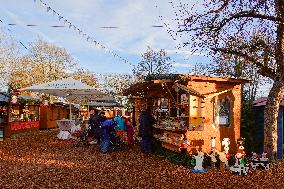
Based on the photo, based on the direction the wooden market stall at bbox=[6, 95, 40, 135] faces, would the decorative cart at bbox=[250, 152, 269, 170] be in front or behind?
in front

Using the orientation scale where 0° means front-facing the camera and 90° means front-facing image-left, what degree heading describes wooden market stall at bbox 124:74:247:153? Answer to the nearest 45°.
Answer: approximately 45°

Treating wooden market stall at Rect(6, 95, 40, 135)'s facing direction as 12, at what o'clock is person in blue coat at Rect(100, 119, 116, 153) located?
The person in blue coat is roughly at 1 o'clock from the wooden market stall.

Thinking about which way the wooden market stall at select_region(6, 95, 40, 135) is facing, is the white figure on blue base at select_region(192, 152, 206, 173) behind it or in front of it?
in front

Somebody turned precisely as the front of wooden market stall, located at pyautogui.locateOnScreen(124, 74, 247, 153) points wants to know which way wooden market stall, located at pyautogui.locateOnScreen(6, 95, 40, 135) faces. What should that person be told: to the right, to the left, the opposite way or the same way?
to the left

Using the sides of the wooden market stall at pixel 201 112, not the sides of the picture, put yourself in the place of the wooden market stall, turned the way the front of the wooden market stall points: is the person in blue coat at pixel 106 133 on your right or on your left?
on your right

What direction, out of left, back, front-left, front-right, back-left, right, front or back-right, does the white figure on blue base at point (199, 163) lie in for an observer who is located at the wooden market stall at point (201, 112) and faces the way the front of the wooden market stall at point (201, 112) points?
front-left

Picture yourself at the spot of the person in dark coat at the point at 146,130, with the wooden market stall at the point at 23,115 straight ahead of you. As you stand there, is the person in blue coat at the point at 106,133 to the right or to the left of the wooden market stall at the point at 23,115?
left

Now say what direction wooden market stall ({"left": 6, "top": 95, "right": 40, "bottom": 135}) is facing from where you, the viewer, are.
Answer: facing the viewer and to the right of the viewer

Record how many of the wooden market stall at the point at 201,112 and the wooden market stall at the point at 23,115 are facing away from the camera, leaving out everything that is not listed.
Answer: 0
